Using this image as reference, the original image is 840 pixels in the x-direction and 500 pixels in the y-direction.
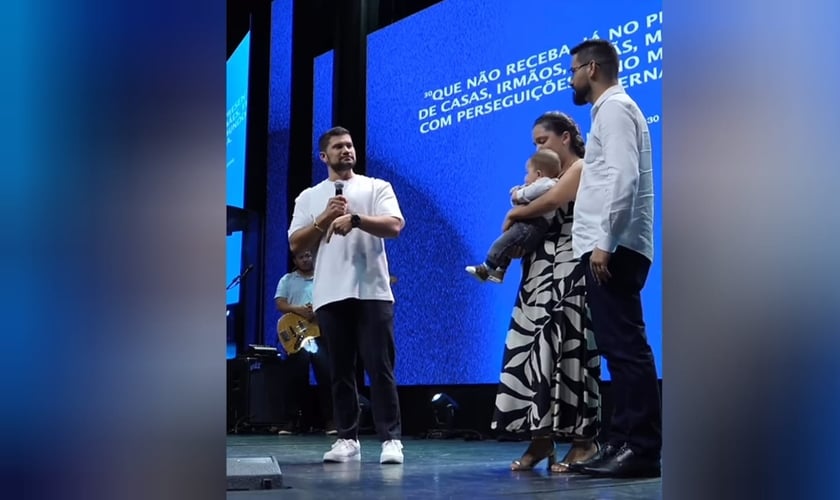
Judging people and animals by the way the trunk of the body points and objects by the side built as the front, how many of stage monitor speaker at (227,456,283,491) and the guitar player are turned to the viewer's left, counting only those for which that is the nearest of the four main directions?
0

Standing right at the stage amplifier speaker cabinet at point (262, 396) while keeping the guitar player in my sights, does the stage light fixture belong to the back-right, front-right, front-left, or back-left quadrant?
front-right

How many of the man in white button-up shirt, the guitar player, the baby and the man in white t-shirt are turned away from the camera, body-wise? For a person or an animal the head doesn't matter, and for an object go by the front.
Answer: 0

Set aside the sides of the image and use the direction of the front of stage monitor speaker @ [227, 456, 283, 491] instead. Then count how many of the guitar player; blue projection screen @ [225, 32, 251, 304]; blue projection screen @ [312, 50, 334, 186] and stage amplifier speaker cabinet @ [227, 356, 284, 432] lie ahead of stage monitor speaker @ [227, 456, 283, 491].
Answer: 4

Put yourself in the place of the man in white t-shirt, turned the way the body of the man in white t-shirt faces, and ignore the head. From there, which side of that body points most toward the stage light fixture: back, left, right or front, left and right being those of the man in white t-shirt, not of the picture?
back

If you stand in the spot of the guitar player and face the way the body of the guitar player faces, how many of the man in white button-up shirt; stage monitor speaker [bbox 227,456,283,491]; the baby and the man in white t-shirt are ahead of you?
4

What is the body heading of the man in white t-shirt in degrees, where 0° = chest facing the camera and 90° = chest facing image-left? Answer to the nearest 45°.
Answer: approximately 0°

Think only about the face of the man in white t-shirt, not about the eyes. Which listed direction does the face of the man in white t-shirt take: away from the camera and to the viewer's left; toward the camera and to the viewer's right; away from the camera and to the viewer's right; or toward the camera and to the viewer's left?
toward the camera and to the viewer's right

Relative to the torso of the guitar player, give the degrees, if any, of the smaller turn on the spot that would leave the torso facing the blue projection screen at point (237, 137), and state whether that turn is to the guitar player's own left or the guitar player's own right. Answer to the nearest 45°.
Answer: approximately 180°

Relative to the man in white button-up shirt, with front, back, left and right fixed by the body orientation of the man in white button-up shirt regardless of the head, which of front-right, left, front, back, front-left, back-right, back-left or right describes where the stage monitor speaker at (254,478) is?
front

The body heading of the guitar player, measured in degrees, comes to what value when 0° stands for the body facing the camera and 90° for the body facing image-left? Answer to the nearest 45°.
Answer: approximately 0°

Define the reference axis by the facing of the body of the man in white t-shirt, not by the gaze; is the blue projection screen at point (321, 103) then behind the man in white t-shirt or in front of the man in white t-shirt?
behind

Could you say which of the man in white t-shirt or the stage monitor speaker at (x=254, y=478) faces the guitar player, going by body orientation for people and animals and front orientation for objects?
the stage monitor speaker

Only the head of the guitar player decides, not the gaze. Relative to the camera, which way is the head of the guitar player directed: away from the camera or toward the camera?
toward the camera
